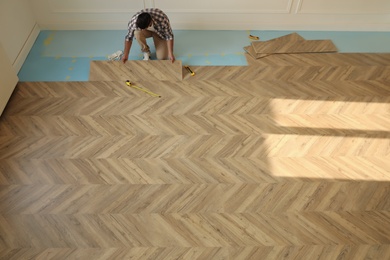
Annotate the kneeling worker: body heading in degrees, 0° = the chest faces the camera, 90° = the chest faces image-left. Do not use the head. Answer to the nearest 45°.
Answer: approximately 0°
